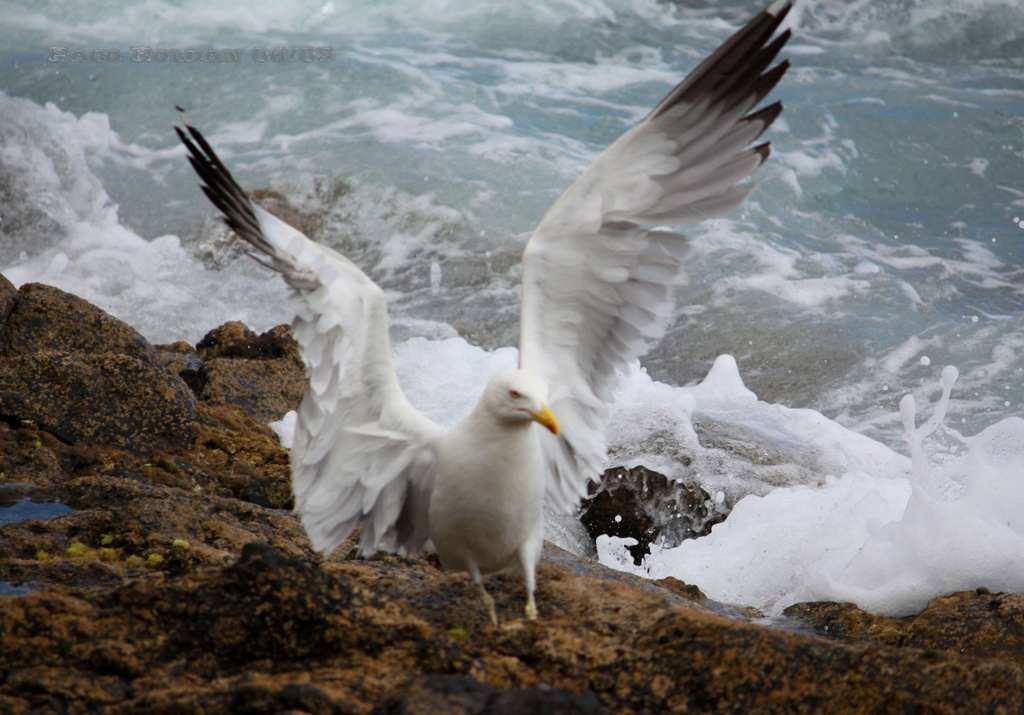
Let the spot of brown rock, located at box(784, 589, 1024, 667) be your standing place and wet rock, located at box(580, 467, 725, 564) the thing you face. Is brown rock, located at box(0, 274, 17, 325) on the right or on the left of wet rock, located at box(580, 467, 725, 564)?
left

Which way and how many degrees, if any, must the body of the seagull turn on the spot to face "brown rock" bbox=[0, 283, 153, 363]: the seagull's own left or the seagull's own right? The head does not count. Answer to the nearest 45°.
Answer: approximately 180°

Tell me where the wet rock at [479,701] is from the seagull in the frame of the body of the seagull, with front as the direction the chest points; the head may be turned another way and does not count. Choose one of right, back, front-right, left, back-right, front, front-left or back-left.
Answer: front-right

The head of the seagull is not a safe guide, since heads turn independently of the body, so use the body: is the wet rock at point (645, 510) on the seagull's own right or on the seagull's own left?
on the seagull's own left

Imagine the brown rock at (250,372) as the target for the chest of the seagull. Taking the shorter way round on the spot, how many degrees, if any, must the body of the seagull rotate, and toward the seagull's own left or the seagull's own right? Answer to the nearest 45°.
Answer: approximately 180°

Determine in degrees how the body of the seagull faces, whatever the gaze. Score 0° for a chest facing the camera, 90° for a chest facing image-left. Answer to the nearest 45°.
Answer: approximately 315°

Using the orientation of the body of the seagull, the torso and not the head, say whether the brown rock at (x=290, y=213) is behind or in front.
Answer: behind
